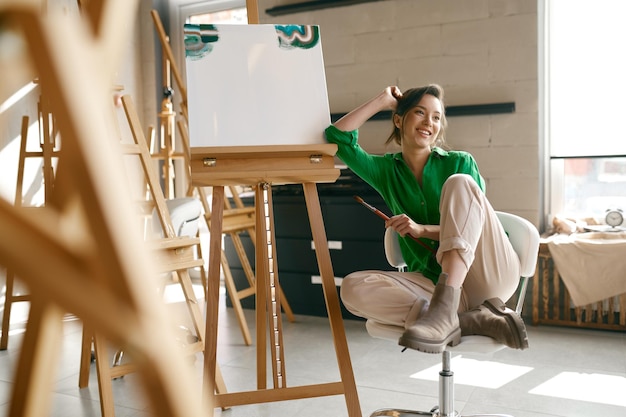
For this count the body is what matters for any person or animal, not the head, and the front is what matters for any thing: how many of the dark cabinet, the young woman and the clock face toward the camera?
3

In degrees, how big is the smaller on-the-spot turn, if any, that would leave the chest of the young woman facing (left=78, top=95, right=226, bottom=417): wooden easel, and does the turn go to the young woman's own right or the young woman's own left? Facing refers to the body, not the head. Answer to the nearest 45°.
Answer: approximately 90° to the young woman's own right

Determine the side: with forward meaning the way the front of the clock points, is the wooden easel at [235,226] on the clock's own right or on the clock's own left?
on the clock's own right

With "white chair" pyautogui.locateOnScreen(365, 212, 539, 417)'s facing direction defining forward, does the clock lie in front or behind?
behind

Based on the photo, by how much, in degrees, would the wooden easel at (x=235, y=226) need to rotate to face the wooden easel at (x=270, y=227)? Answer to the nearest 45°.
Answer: approximately 45° to its right

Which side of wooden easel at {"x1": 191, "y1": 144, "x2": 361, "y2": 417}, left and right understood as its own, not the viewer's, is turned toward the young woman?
left

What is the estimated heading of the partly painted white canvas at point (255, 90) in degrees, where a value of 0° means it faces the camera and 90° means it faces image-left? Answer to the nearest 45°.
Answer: approximately 0°

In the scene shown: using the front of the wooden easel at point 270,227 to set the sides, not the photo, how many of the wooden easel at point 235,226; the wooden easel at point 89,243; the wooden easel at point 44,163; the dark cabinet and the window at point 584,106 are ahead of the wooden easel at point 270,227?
1

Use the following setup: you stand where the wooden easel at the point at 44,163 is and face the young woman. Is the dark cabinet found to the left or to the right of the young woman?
left

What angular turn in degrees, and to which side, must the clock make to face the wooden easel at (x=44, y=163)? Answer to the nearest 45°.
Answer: approximately 45° to its right

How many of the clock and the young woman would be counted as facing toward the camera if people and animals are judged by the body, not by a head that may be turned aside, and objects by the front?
2

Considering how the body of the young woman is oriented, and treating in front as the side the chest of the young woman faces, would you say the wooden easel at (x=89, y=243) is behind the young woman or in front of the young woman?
in front

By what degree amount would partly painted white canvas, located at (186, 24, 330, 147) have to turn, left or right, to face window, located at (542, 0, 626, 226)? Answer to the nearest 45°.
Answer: approximately 135° to its left

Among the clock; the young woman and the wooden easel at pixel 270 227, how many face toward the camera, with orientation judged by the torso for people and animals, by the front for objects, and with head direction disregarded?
3
